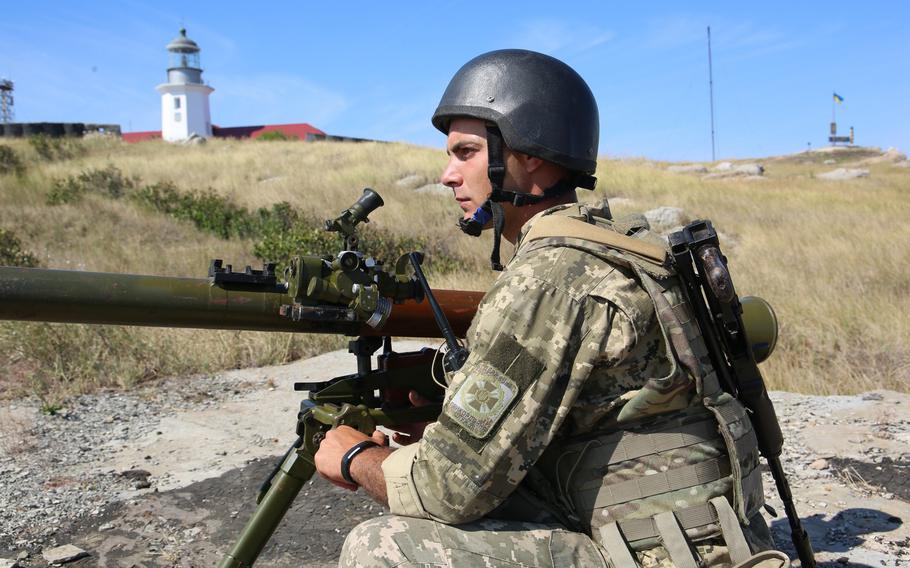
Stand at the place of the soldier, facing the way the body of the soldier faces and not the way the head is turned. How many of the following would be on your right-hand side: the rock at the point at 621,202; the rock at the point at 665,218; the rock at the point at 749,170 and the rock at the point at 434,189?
4

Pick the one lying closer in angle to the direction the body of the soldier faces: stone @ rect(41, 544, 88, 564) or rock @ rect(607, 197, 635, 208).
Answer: the stone

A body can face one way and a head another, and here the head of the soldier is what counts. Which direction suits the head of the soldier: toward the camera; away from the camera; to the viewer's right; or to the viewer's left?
to the viewer's left

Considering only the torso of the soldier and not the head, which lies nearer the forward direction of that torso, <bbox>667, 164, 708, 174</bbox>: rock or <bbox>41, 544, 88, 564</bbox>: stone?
the stone

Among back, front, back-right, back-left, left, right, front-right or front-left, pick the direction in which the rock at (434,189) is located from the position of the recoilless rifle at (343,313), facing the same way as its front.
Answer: right

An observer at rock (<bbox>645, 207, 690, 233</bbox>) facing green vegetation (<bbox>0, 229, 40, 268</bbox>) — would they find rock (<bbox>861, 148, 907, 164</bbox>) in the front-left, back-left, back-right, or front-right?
back-right

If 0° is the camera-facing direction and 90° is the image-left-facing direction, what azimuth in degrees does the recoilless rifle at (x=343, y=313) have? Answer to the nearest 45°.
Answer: approximately 90°

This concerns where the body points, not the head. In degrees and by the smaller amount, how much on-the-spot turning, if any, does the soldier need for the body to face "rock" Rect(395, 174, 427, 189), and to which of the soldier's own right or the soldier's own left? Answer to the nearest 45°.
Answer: approximately 90° to the soldier's own right

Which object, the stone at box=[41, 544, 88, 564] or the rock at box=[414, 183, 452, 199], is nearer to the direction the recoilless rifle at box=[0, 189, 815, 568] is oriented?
the stone

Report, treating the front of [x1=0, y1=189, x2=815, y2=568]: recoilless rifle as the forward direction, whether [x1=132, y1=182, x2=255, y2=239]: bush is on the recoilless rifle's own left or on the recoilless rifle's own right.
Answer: on the recoilless rifle's own right

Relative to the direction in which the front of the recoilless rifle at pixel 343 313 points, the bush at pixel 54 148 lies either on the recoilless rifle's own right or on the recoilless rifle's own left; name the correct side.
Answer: on the recoilless rifle's own right

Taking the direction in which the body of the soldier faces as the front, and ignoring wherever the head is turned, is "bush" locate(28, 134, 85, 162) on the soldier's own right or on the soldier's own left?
on the soldier's own right

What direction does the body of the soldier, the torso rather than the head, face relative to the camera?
to the viewer's left

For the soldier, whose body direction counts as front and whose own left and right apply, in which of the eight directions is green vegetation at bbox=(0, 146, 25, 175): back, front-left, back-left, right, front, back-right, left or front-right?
front-right
